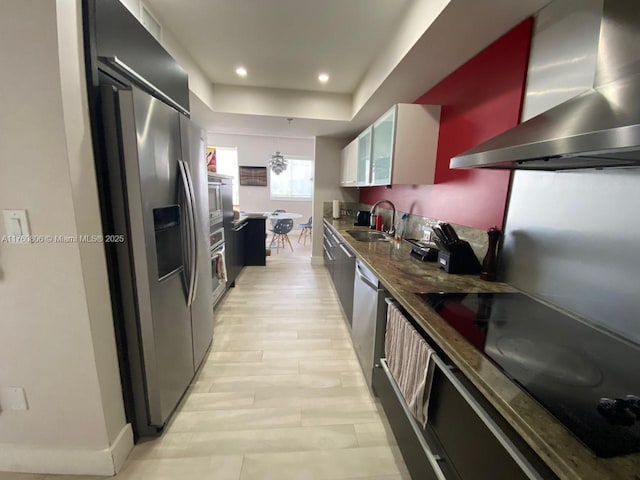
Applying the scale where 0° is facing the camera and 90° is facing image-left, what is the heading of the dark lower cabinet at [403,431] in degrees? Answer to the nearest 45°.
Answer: approximately 90°

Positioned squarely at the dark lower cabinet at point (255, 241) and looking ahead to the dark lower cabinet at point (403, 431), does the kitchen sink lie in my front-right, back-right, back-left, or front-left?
front-left

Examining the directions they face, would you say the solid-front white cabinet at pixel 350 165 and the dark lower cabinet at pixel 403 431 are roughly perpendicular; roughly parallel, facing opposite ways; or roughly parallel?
roughly parallel

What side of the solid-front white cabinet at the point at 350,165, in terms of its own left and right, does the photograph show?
left

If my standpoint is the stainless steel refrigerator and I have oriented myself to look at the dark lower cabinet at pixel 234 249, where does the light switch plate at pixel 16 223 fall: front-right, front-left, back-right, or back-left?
back-left

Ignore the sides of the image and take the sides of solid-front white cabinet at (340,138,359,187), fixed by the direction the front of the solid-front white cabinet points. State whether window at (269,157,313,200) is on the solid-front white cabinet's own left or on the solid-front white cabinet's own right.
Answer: on the solid-front white cabinet's own right

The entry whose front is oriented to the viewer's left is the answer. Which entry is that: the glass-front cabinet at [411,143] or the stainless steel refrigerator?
the glass-front cabinet

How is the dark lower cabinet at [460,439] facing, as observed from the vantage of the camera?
facing the viewer and to the left of the viewer

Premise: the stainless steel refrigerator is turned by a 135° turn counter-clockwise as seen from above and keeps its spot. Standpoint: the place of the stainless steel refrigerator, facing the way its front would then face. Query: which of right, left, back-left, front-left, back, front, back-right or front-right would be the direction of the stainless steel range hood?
back-right

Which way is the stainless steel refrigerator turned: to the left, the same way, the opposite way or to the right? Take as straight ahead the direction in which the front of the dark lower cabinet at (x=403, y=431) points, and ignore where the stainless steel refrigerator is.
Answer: the opposite way

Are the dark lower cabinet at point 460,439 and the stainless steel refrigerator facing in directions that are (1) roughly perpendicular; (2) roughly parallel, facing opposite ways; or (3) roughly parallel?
roughly parallel, facing opposite ways

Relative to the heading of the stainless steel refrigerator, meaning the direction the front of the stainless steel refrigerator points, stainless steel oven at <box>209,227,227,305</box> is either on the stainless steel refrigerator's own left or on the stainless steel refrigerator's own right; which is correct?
on the stainless steel refrigerator's own left

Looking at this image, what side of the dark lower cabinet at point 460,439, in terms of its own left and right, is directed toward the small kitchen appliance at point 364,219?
right

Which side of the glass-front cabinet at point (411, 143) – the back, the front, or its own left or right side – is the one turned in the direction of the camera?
left

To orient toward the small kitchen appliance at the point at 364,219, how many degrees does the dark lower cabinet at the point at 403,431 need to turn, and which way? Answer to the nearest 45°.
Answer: approximately 90° to its right

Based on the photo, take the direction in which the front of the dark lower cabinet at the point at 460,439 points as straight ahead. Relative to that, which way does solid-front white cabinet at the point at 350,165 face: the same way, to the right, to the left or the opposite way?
the same way

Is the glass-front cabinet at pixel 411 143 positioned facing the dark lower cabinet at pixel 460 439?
no
